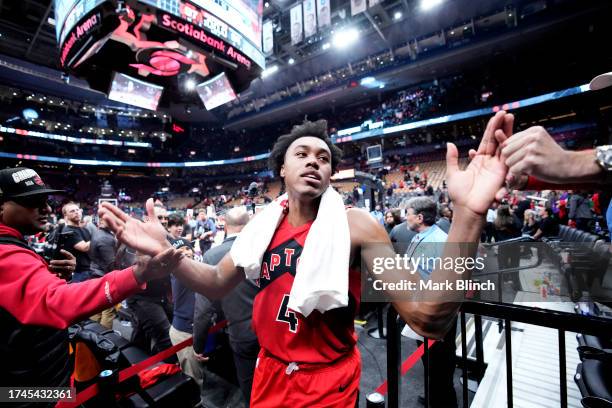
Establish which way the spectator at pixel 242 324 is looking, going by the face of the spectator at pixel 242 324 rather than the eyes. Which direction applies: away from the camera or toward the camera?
away from the camera

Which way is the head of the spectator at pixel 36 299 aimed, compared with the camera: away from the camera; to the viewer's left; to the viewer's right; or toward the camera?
to the viewer's right

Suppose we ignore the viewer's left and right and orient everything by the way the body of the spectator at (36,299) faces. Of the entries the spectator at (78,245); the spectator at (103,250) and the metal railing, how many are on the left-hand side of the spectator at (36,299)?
2

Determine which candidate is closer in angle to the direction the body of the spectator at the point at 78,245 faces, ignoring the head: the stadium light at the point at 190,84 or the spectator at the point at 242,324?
the spectator

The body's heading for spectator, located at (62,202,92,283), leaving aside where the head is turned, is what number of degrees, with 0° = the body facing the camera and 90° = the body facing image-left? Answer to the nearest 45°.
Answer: approximately 315°

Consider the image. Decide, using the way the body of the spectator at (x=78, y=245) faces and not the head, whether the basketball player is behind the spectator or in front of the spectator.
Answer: in front

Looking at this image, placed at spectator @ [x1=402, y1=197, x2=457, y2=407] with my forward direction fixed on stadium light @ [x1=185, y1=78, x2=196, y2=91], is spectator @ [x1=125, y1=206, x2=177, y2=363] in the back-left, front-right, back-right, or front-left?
front-left

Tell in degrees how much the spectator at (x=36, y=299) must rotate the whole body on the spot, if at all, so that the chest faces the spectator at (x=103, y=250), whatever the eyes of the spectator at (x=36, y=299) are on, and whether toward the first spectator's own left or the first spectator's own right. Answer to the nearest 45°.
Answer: approximately 90° to the first spectator's own left

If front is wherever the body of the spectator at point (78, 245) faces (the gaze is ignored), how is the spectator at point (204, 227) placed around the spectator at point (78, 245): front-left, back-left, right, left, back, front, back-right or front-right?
left

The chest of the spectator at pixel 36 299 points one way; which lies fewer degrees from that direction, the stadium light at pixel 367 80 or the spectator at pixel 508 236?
the spectator

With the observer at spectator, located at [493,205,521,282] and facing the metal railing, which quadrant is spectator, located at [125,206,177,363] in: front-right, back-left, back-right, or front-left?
front-right

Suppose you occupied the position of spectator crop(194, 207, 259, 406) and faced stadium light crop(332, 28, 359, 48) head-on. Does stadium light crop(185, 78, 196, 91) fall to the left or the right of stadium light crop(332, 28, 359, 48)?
left

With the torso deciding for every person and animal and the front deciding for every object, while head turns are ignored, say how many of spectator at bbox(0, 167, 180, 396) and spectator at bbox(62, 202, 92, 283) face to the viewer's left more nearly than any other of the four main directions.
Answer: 0

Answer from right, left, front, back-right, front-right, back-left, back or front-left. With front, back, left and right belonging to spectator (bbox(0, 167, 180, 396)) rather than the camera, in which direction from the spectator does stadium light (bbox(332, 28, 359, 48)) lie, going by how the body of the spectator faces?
front-left

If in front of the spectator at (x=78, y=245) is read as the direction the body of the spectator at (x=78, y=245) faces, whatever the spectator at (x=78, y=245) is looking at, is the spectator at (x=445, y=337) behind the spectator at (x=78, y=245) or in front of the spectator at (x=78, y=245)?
in front

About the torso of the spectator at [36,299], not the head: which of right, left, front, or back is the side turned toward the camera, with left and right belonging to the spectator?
right
